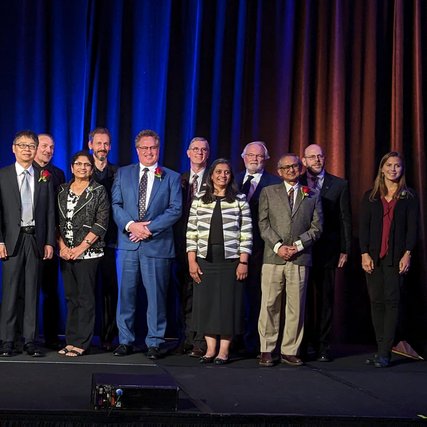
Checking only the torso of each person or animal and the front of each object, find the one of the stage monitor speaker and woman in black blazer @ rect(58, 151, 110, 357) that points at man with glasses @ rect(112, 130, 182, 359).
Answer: the stage monitor speaker

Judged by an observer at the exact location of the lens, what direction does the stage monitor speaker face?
facing away from the viewer

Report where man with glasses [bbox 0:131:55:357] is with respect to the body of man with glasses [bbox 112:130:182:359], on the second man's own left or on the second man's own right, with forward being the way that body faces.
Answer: on the second man's own right

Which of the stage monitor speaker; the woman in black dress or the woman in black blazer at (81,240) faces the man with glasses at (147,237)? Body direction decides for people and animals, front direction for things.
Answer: the stage monitor speaker

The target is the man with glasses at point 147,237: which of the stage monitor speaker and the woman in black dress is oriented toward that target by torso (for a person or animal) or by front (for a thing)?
the stage monitor speaker

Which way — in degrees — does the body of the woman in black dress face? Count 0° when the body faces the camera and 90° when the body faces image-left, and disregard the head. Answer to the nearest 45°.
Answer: approximately 0°
